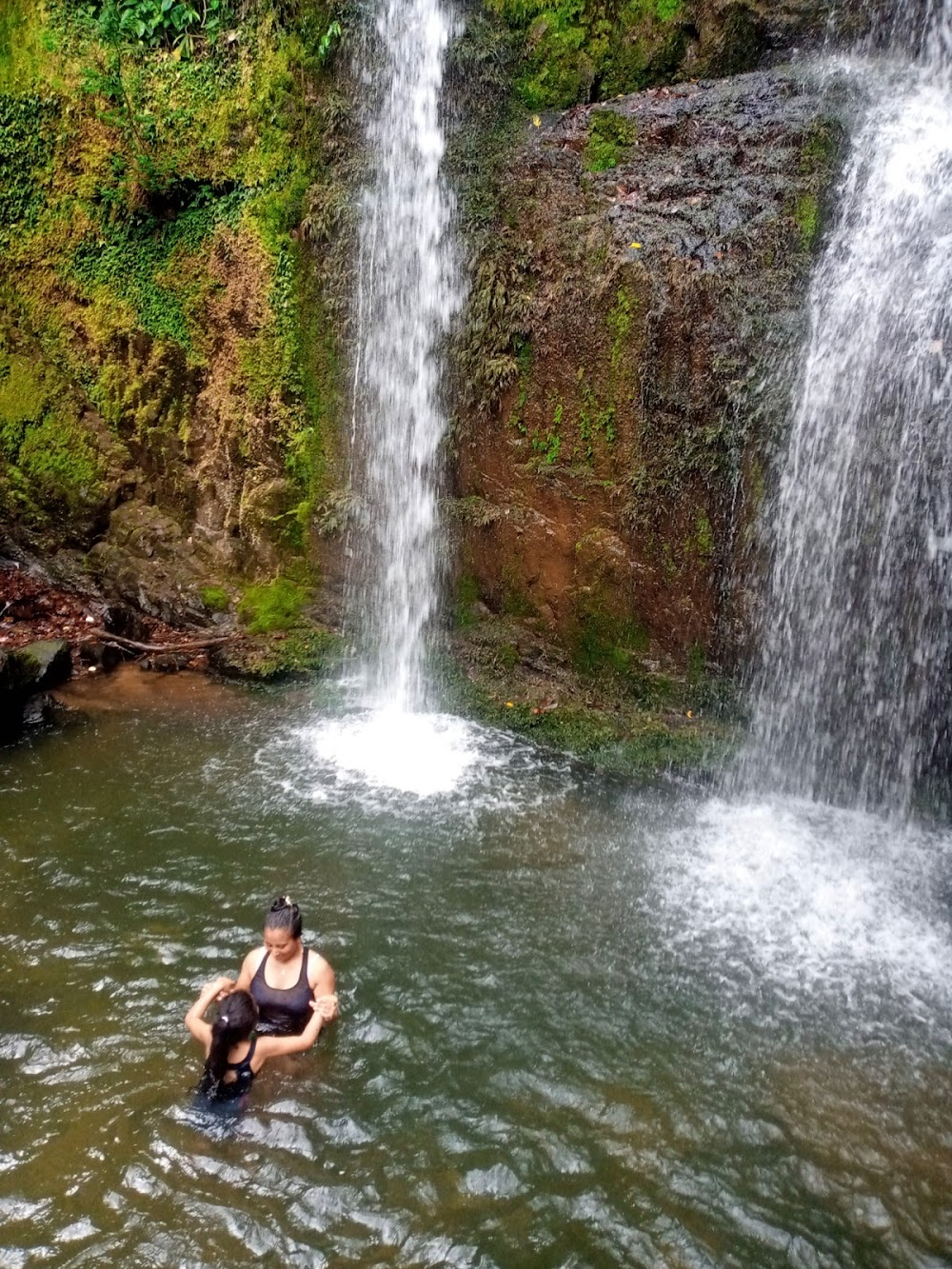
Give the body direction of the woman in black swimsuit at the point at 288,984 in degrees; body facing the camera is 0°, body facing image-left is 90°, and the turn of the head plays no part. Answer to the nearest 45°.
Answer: approximately 0°

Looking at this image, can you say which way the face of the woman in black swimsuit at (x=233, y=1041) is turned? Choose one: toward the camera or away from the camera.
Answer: away from the camera

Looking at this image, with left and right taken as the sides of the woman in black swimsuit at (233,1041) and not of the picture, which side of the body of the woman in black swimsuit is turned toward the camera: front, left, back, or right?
back

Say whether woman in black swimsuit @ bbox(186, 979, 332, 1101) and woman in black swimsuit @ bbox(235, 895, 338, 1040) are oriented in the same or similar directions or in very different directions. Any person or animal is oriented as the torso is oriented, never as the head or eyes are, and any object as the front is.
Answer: very different directions

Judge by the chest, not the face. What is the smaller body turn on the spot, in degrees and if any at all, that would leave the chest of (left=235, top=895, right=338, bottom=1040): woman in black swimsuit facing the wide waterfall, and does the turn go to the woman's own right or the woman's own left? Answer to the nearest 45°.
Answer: approximately 135° to the woman's own left

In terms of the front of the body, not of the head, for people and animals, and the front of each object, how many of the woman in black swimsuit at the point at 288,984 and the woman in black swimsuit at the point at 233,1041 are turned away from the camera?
1
